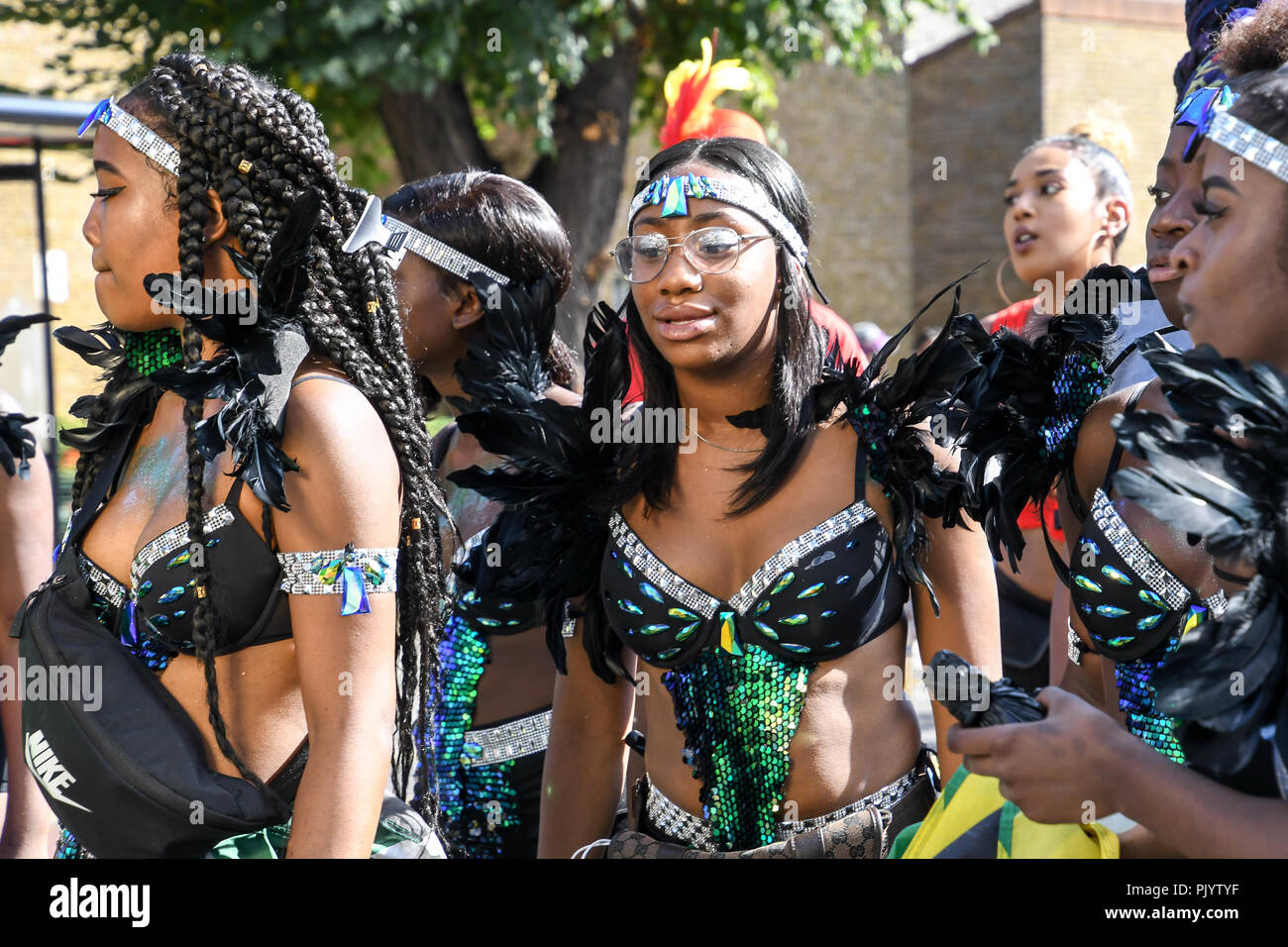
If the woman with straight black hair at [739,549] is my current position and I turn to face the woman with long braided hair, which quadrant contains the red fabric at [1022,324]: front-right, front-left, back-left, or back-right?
back-right

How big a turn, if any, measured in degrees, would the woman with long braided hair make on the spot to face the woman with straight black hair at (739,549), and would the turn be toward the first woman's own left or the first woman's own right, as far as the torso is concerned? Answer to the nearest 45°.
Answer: approximately 135° to the first woman's own left

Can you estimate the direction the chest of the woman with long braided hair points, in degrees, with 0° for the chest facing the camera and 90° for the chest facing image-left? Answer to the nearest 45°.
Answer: approximately 45°

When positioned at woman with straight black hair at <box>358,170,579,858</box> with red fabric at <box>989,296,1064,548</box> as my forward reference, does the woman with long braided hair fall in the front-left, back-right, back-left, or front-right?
back-right

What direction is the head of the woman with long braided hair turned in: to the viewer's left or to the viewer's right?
to the viewer's left

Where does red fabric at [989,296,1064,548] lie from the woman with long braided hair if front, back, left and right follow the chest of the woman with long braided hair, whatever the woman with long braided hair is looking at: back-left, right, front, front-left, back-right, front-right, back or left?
back

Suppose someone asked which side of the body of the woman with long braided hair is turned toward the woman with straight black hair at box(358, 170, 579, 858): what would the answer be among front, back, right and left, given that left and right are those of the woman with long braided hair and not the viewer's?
back
